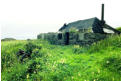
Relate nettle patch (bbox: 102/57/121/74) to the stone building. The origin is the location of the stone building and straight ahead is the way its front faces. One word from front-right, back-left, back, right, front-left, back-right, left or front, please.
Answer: front

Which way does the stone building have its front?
toward the camera
